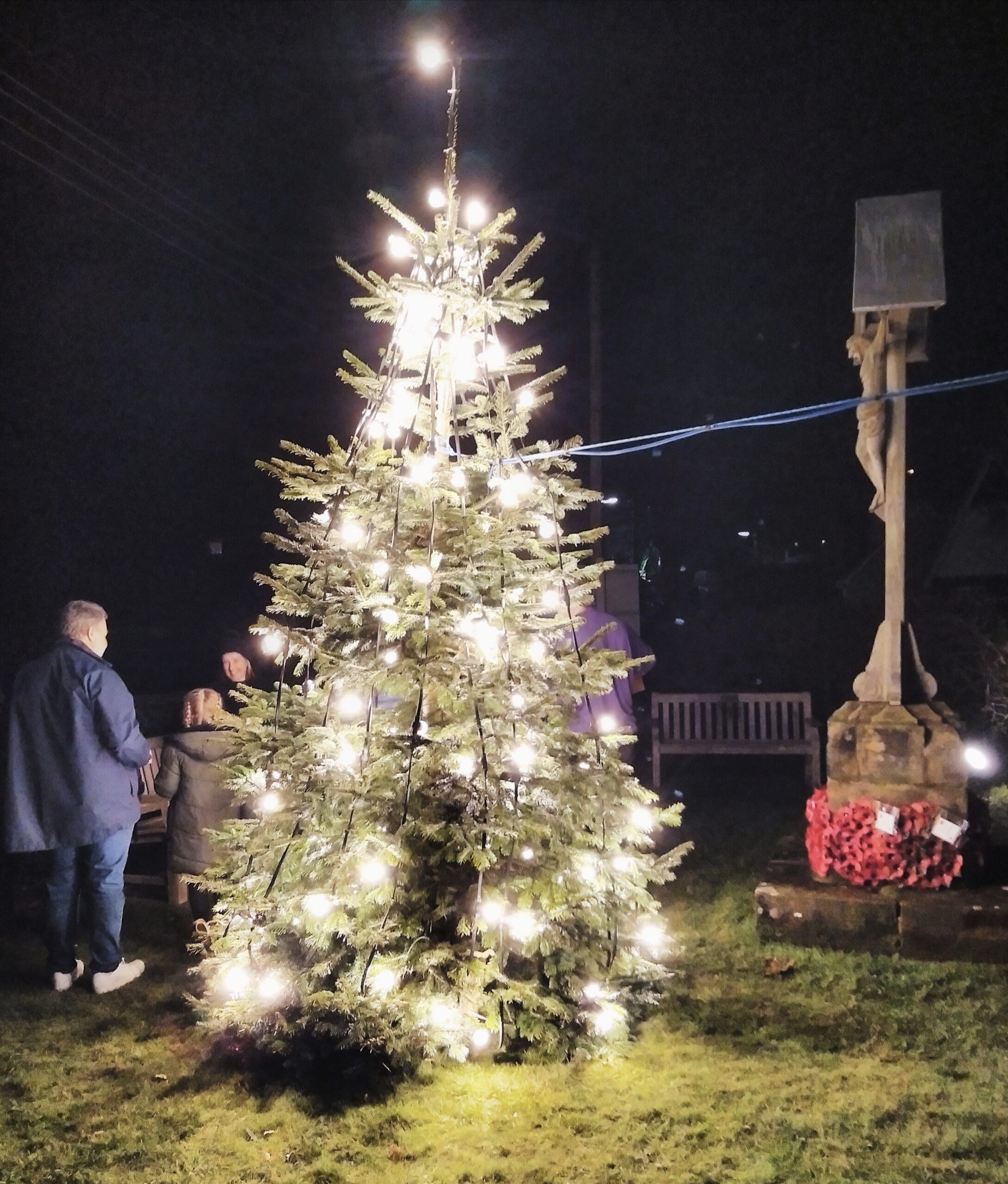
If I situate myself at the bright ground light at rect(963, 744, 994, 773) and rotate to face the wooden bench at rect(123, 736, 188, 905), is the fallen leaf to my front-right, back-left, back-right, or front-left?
front-left

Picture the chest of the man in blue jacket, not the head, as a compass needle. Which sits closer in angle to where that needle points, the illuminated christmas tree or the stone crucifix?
the stone crucifix

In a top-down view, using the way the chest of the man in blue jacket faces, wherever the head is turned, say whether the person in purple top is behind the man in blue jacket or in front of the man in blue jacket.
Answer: in front

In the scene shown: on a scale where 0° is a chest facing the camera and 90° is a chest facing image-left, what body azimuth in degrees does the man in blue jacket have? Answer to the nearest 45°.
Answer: approximately 225°

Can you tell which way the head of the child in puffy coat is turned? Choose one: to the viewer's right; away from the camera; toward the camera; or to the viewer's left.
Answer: away from the camera

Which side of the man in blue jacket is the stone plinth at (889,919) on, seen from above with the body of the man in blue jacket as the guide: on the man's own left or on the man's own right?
on the man's own right

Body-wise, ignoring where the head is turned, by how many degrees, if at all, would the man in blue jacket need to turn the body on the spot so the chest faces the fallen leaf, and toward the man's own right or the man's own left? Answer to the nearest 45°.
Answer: approximately 45° to the man's own right

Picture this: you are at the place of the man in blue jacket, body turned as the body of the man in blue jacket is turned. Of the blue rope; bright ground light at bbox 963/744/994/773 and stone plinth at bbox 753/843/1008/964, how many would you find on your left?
0

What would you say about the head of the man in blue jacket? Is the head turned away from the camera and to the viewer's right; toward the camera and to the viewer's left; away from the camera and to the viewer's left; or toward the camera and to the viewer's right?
away from the camera and to the viewer's right

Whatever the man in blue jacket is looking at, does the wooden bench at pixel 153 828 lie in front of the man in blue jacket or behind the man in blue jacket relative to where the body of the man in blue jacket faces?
in front

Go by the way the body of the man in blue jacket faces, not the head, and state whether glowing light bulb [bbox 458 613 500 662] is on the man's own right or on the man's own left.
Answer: on the man's own right

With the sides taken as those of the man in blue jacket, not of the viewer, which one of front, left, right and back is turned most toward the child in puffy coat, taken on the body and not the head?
front
